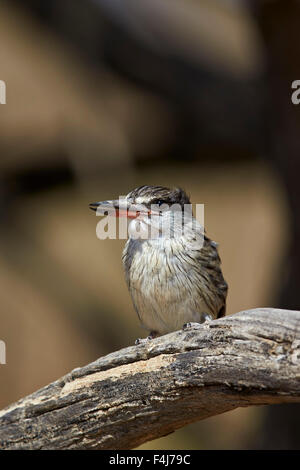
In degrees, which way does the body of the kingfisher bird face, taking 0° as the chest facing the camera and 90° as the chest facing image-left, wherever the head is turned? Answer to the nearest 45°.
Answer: approximately 45°
